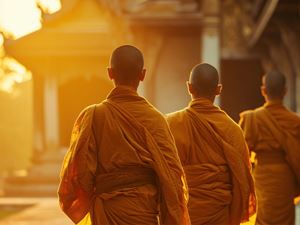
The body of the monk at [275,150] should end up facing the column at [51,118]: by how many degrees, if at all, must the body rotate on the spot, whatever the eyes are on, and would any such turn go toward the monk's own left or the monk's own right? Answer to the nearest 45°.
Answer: approximately 45° to the monk's own left

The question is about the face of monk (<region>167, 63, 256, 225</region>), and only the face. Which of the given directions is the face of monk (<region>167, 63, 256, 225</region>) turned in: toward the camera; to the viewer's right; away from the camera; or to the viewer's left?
away from the camera

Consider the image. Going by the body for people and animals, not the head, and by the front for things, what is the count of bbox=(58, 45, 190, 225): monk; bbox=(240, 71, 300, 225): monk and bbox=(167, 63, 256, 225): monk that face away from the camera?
3

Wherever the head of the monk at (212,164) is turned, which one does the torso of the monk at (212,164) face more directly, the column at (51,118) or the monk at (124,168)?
the column

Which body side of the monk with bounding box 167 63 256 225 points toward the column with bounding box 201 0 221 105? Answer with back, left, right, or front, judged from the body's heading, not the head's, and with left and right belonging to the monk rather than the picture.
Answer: front

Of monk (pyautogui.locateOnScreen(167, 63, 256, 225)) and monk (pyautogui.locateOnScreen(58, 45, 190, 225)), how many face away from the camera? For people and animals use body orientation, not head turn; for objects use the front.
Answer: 2

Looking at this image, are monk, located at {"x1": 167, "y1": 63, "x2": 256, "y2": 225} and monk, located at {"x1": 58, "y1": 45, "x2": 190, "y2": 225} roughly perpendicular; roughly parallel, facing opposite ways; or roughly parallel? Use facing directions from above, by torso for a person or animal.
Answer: roughly parallel

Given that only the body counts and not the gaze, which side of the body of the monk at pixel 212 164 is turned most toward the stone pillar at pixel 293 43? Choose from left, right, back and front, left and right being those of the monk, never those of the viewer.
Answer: front

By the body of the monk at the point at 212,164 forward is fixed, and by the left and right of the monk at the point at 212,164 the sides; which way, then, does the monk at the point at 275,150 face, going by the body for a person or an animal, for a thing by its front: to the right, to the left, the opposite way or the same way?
the same way

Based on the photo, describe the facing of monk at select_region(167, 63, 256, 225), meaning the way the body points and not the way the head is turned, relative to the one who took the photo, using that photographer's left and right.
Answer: facing away from the viewer

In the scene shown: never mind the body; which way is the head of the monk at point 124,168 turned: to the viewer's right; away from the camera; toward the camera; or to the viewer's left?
away from the camera

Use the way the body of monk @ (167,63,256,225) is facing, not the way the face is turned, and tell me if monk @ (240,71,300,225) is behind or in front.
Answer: in front

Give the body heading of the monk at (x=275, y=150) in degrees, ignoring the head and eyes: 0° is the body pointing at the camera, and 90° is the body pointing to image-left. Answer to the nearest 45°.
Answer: approximately 180°

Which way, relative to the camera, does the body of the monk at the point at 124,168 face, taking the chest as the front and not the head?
away from the camera
